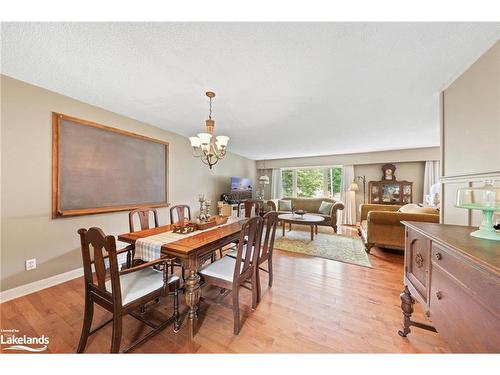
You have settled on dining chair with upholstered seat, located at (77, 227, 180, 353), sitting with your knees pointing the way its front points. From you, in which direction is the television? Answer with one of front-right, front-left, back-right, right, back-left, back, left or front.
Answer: front

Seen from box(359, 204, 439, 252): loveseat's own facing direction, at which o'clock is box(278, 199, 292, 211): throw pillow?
The throw pillow is roughly at 1 o'clock from the loveseat.

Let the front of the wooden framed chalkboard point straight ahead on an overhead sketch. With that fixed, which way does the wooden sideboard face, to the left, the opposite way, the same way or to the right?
the opposite way

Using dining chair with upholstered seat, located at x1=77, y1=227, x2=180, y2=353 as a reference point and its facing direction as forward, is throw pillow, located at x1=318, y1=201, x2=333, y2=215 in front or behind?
in front

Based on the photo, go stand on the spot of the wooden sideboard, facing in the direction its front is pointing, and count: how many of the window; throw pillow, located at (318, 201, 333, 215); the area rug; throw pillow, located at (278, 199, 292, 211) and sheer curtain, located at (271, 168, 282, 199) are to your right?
5

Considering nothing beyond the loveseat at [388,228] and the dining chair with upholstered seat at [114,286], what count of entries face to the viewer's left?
1

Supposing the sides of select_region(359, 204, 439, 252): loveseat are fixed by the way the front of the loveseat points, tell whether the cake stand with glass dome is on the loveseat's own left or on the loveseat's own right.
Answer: on the loveseat's own left

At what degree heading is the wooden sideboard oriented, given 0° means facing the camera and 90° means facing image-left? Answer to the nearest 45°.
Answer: approximately 45°

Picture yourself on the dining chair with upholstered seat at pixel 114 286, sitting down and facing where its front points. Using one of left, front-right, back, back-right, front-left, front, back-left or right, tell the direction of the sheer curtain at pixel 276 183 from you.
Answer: front

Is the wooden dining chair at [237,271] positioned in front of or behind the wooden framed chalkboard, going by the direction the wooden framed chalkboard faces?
in front

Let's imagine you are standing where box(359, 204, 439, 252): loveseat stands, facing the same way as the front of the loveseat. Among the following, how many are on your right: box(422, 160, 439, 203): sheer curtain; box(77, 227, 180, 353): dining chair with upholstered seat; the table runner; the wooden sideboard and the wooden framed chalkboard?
1

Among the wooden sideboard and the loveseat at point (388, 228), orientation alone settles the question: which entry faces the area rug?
the loveseat

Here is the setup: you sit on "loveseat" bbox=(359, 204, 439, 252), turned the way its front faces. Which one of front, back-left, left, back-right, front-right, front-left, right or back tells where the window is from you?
front-right

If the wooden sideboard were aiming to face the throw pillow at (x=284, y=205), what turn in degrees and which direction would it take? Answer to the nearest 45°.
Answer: approximately 90° to its right

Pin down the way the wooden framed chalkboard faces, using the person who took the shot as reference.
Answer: facing the viewer and to the right of the viewer

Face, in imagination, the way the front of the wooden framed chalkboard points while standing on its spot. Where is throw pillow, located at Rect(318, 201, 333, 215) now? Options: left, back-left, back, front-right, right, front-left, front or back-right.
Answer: front-left
